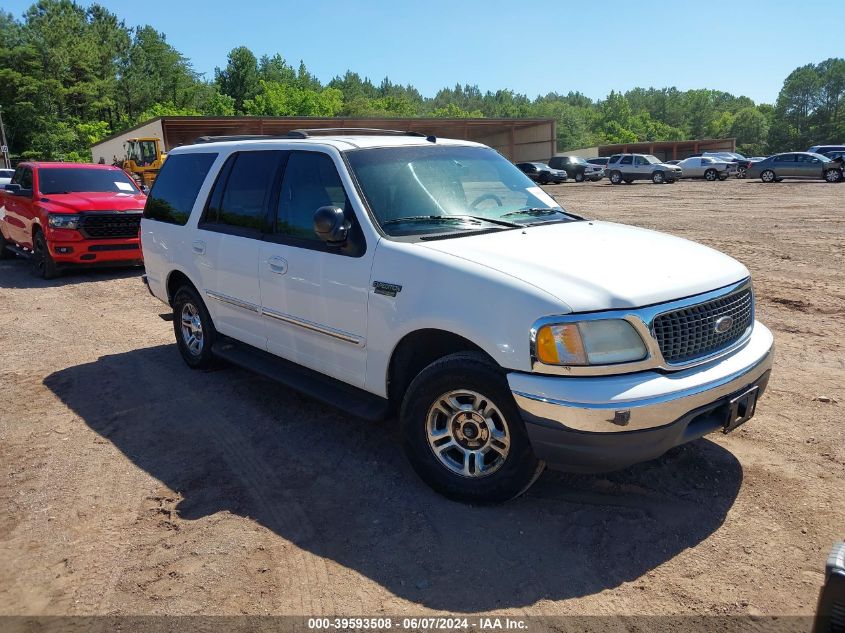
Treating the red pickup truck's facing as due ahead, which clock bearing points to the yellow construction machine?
The yellow construction machine is roughly at 8 o'clock from the red pickup truck.

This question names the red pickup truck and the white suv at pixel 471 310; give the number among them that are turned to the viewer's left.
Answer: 0

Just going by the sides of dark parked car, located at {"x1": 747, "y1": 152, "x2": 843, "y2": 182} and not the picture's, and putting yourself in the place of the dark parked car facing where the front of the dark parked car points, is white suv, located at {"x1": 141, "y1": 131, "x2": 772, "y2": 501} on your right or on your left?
on your right

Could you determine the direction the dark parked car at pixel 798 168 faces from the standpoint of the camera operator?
facing to the right of the viewer

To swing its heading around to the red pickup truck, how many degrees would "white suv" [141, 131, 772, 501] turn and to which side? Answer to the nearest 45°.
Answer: approximately 180°

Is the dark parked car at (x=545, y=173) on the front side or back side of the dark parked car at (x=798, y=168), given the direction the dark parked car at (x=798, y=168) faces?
on the back side

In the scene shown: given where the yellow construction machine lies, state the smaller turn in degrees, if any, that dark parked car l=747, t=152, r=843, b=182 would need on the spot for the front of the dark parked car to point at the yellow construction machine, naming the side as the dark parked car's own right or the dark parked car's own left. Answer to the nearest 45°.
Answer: approximately 135° to the dark parked car's own right

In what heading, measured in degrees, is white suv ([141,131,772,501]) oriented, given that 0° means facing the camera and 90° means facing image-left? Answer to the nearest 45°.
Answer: approximately 315°

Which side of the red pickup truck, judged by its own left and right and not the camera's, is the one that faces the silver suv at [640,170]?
left
